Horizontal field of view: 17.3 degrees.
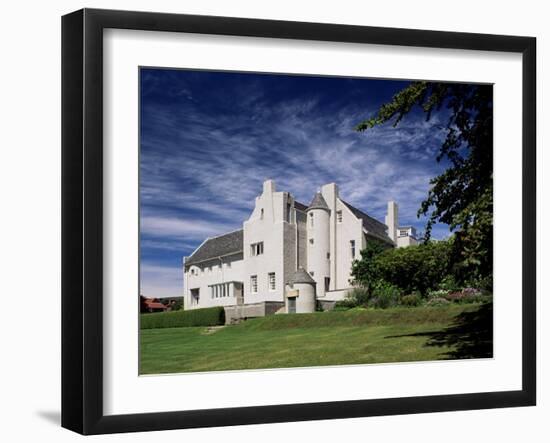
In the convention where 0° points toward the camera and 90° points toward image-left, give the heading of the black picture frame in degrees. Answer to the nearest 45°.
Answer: approximately 315°
